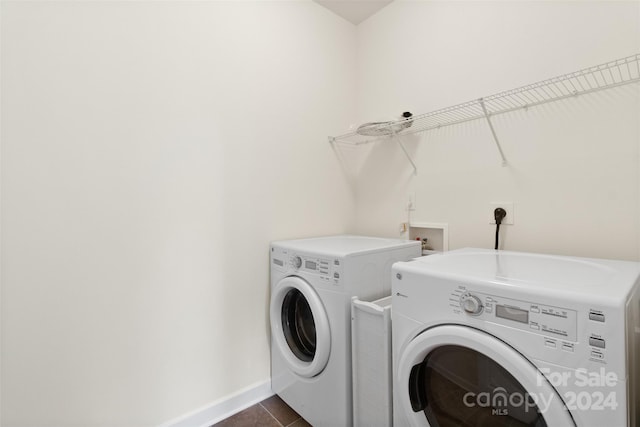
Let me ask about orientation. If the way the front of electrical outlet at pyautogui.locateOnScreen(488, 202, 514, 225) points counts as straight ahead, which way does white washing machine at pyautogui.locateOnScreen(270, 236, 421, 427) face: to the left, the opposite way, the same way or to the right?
the same way

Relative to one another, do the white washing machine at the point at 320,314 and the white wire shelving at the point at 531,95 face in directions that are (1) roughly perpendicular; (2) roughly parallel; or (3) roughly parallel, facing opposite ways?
roughly parallel

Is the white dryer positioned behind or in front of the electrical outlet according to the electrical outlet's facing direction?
in front

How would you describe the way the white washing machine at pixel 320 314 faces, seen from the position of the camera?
facing the viewer and to the left of the viewer

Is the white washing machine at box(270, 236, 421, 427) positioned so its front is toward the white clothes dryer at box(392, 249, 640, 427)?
no

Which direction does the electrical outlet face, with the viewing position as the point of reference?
facing the viewer

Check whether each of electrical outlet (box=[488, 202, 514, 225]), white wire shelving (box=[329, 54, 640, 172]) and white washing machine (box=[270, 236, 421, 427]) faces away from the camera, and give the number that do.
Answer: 0
